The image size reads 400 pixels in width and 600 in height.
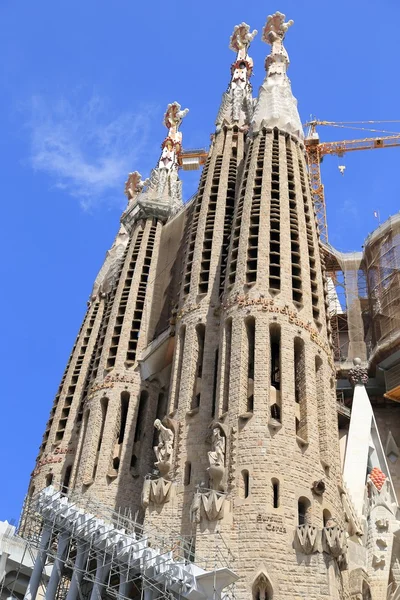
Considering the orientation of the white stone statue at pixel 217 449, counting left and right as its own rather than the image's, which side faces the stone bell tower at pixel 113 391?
right

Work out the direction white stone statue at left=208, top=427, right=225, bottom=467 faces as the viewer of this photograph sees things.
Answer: facing the viewer and to the left of the viewer
